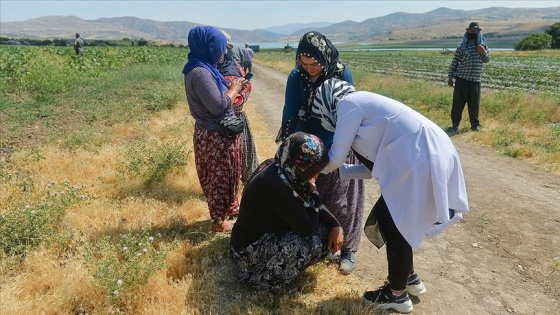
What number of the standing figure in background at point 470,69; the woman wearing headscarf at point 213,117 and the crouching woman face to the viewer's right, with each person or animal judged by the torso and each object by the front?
2

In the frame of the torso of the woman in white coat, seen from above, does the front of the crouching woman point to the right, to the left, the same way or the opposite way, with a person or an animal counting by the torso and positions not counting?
the opposite way

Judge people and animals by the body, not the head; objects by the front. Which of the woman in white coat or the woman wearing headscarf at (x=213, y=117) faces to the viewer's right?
the woman wearing headscarf

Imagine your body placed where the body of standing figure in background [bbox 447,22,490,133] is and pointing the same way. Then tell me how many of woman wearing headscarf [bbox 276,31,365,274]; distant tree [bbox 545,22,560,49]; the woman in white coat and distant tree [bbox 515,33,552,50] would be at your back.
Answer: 2

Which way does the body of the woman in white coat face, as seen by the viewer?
to the viewer's left

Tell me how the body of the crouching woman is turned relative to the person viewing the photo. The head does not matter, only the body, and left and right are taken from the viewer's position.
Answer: facing to the right of the viewer

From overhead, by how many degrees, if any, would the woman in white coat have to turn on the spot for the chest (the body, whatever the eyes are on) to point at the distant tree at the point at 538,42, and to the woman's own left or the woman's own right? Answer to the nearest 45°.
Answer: approximately 90° to the woman's own right

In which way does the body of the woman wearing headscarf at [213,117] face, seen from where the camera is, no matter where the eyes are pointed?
to the viewer's right

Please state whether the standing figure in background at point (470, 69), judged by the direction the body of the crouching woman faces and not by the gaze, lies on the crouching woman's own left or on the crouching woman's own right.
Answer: on the crouching woman's own left
